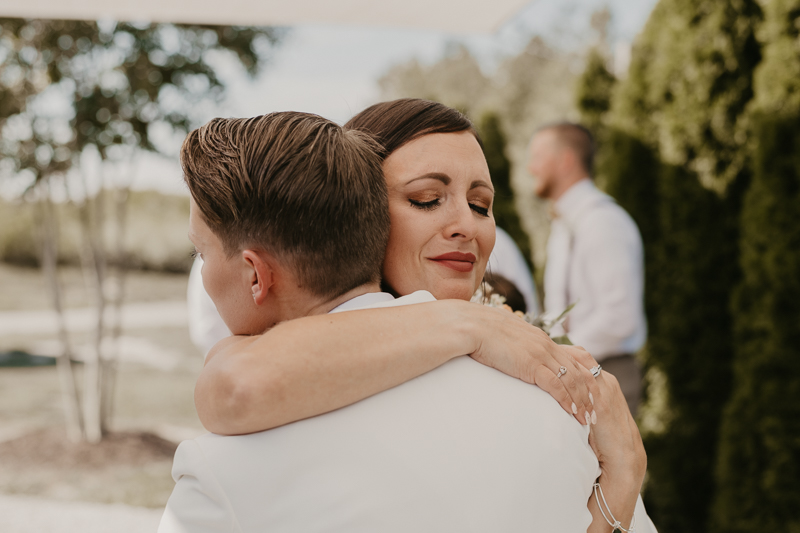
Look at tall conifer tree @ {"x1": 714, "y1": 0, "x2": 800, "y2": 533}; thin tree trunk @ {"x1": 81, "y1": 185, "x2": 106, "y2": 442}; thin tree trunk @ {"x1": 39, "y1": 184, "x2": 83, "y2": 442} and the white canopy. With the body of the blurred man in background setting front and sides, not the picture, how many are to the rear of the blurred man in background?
1

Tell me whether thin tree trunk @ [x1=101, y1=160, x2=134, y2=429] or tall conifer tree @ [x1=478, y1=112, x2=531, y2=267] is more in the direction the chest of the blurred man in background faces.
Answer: the thin tree trunk

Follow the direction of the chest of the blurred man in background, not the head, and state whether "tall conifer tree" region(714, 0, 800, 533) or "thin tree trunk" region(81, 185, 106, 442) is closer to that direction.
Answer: the thin tree trunk

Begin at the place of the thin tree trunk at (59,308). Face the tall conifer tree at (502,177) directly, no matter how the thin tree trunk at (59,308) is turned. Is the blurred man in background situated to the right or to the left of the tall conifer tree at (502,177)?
right

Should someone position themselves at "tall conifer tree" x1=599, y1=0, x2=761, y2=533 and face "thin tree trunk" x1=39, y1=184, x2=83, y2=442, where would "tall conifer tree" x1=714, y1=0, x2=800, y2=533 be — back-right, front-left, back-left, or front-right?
back-left

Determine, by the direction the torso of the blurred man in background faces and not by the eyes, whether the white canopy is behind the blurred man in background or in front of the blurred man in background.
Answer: in front

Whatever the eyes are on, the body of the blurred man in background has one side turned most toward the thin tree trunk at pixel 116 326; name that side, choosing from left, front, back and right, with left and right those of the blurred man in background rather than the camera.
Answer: front

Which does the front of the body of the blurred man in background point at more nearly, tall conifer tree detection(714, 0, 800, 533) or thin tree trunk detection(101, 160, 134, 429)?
the thin tree trunk

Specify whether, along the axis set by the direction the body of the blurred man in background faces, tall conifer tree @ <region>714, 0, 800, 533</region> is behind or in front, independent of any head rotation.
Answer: behind

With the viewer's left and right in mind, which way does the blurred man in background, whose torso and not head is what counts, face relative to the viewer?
facing to the left of the viewer

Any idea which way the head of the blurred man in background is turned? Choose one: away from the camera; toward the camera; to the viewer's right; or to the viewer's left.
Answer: to the viewer's left

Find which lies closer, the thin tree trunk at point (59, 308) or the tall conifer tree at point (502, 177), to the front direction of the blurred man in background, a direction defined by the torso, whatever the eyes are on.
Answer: the thin tree trunk
